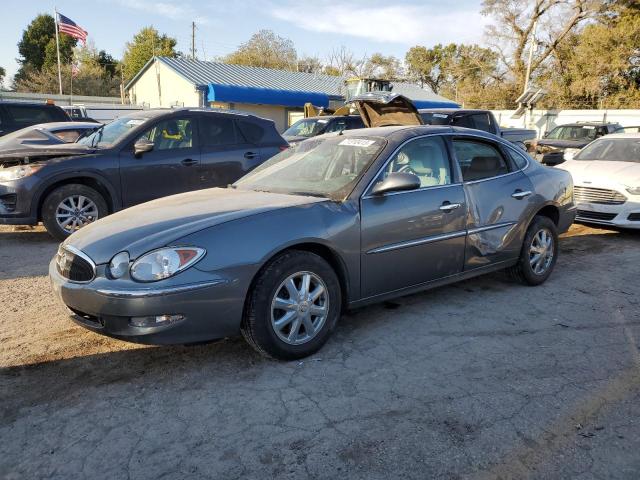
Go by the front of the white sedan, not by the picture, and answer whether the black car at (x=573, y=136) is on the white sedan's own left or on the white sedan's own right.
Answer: on the white sedan's own right

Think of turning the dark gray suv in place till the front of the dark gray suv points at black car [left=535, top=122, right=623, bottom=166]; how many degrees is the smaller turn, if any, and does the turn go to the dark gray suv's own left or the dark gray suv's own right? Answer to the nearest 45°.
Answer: approximately 180°

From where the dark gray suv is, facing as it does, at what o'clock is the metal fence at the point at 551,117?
The metal fence is roughly at 6 o'clock from the dark gray suv.

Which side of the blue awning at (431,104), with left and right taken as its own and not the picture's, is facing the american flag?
right

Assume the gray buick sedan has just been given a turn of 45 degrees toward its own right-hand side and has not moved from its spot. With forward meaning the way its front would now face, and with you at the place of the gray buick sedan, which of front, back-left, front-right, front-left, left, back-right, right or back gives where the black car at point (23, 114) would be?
front-right

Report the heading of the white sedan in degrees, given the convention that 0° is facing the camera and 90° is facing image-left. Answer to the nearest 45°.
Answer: approximately 45°

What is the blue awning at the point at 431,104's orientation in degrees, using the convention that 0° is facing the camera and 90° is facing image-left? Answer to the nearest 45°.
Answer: approximately 315°

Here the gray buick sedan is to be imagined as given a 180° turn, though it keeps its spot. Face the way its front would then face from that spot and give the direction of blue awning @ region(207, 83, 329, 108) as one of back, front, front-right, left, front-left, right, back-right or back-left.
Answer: front-left

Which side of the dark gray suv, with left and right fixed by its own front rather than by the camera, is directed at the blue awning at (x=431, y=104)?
back

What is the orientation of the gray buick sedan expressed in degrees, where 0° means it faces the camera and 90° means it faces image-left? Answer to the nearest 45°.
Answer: approximately 45°

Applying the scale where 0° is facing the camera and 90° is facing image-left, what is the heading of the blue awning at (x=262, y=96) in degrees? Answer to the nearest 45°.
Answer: approximately 315°

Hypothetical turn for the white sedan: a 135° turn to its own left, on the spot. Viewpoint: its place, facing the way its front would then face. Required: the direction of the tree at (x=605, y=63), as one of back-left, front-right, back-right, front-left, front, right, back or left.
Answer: left

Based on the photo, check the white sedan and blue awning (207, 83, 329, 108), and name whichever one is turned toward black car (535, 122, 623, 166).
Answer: the blue awning

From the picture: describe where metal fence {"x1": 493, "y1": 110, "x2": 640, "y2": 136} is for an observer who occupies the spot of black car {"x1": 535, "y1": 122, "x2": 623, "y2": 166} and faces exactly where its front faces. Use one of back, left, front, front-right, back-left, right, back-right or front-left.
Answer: back-right
